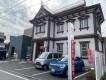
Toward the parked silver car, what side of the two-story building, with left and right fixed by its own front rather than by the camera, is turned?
front

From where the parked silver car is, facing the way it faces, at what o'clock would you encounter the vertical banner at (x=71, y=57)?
The vertical banner is roughly at 10 o'clock from the parked silver car.

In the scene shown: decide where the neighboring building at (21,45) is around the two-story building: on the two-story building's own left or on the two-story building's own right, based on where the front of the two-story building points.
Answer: on the two-story building's own right

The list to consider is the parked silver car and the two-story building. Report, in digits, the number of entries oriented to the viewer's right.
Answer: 0

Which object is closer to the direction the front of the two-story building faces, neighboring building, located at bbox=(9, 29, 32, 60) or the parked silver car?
the parked silver car

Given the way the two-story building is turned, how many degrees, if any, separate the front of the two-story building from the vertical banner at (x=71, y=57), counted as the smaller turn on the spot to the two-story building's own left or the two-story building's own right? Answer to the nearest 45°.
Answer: approximately 45° to the two-story building's own left

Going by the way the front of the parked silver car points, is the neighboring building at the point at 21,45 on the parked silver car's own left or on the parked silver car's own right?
on the parked silver car's own right

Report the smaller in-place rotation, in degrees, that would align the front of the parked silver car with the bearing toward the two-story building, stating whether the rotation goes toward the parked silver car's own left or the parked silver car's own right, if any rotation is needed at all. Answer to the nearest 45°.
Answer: approximately 180°

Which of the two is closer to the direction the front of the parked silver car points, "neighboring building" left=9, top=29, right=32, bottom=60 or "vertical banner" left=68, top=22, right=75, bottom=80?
the vertical banner

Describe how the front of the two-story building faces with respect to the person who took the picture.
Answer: facing the viewer and to the left of the viewer
